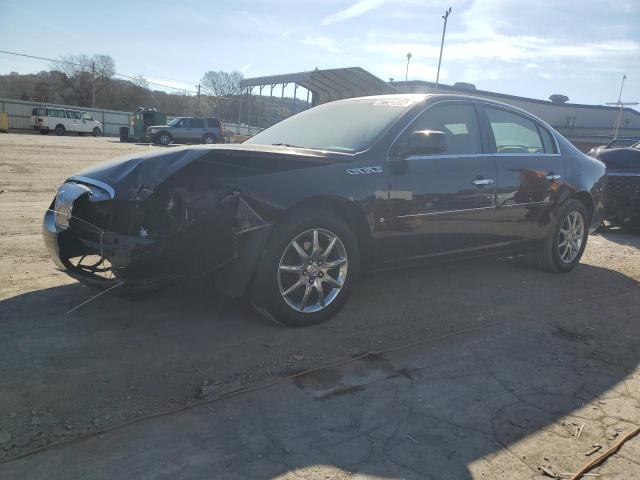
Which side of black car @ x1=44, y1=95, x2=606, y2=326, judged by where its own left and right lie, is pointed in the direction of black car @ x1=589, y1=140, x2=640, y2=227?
back

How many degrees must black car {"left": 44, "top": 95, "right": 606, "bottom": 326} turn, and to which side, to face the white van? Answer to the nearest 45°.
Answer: approximately 90° to its right

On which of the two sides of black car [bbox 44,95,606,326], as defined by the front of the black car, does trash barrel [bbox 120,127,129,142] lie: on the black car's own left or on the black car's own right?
on the black car's own right

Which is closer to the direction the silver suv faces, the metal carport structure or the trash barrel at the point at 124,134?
the trash barrel

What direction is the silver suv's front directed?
to the viewer's left

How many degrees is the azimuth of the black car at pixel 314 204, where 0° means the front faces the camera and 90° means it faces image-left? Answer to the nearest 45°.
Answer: approximately 45°

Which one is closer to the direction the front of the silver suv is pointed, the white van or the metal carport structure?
the white van

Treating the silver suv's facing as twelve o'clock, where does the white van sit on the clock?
The white van is roughly at 1 o'clock from the silver suv.
